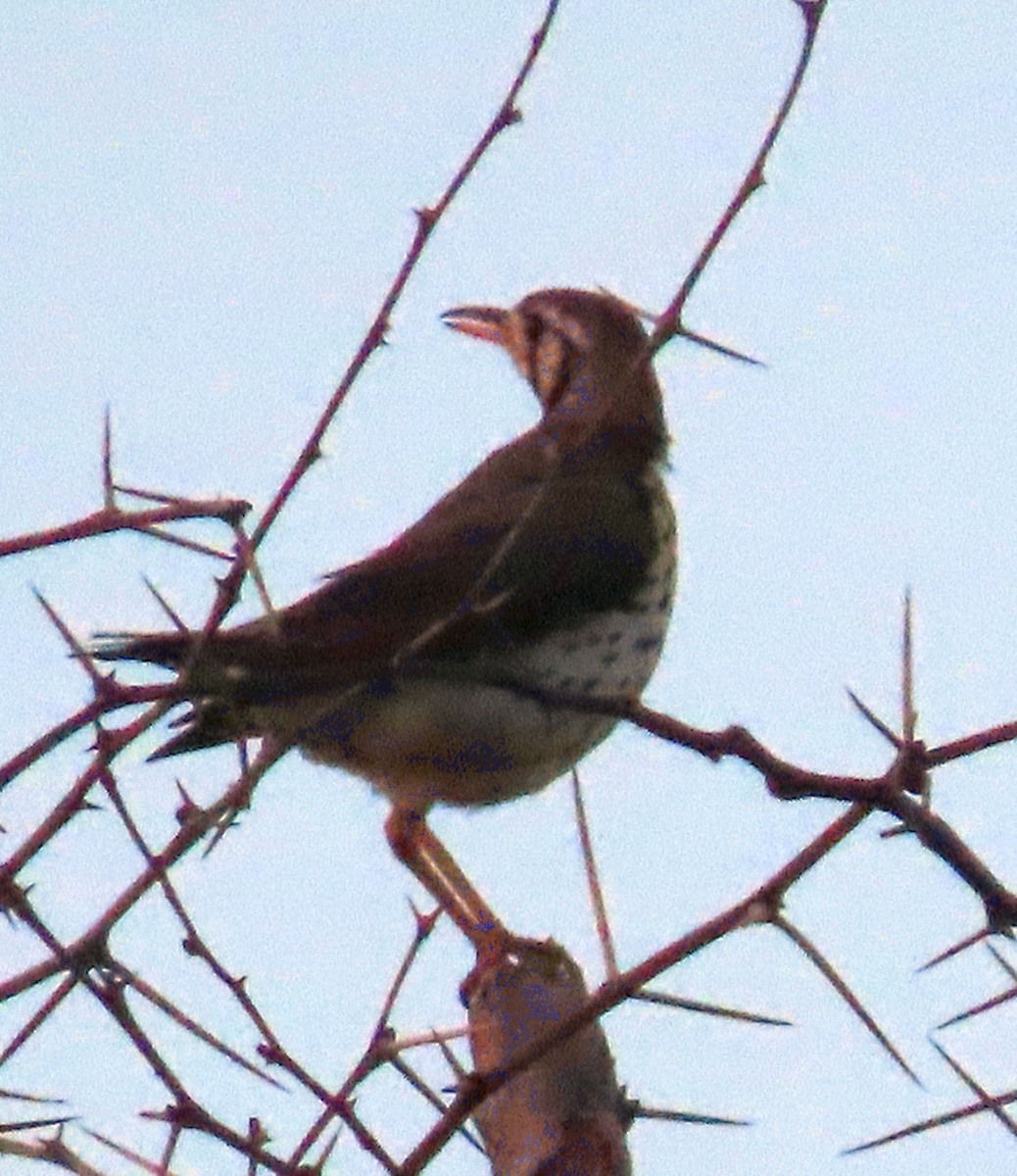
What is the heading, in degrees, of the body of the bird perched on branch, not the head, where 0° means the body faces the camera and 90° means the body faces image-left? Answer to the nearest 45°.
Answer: approximately 270°
